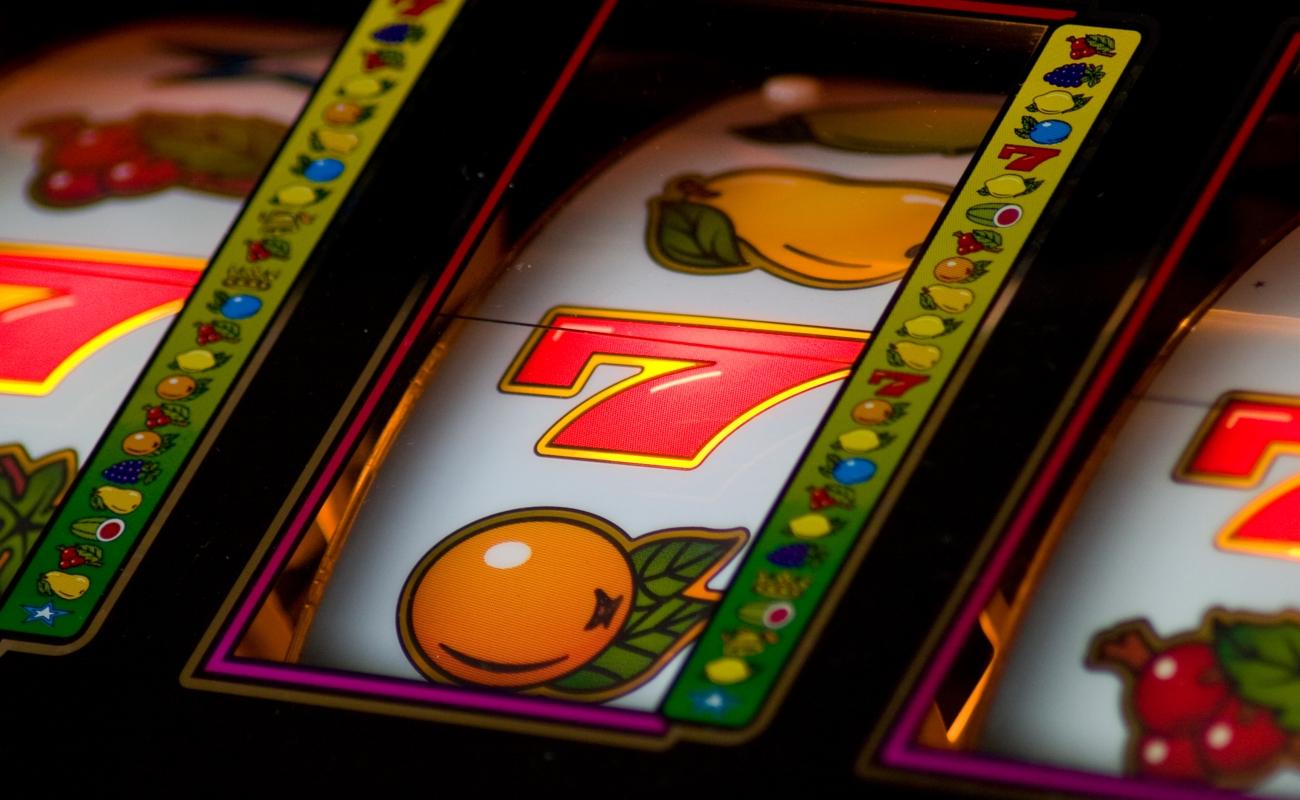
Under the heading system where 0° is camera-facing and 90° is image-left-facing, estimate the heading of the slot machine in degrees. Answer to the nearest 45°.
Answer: approximately 45°
